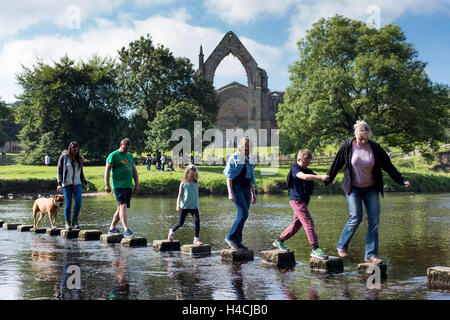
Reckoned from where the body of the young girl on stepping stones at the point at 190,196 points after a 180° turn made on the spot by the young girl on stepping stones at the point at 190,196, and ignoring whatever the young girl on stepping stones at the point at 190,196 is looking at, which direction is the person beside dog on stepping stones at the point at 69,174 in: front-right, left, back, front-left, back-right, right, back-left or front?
front

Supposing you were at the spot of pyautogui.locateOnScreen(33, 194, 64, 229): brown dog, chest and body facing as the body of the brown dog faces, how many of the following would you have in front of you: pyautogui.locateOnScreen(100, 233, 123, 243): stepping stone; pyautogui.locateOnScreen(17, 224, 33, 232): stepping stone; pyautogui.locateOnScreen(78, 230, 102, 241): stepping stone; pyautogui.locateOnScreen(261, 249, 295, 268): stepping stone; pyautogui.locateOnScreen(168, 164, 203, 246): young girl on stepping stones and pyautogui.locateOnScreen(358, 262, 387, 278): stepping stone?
5

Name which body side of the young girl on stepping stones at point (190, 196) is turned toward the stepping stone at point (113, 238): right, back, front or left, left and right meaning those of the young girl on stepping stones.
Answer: back

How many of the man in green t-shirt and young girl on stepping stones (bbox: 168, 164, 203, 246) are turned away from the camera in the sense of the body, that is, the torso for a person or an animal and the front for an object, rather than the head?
0

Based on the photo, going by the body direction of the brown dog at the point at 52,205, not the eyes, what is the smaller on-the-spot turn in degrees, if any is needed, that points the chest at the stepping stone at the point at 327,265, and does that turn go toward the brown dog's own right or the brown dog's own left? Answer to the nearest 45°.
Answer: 0° — it already faces it

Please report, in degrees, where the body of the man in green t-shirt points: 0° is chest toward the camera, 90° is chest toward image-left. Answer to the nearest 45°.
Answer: approximately 315°

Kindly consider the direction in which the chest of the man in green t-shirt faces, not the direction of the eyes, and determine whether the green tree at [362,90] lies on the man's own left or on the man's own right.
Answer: on the man's own left

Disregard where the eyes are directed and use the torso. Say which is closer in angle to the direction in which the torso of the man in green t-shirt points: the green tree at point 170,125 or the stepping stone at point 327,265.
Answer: the stepping stone

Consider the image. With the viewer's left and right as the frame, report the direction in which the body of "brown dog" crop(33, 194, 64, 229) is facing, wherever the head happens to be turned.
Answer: facing the viewer and to the right of the viewer

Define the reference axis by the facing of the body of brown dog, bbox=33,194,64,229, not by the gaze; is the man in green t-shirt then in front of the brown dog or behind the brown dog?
in front
